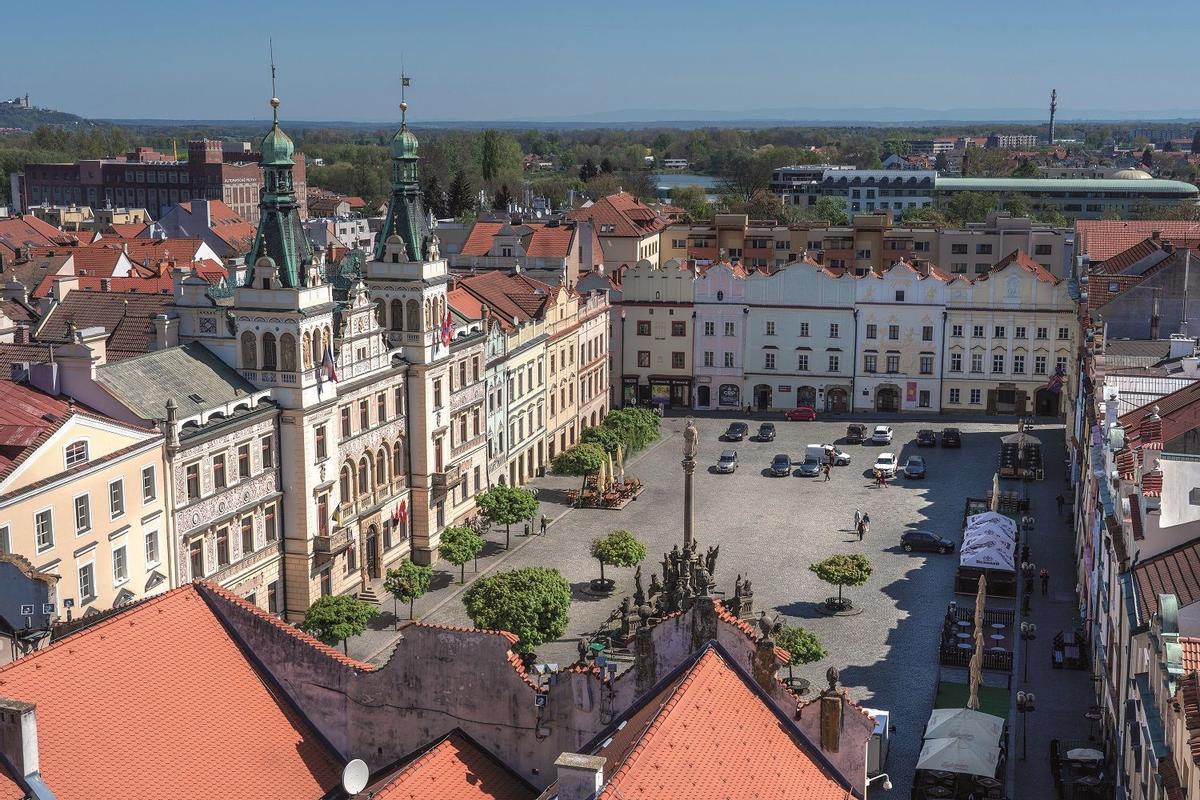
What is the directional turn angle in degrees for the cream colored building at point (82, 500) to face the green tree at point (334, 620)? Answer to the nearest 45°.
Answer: approximately 45° to its left

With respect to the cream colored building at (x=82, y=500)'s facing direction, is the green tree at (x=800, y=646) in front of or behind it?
in front

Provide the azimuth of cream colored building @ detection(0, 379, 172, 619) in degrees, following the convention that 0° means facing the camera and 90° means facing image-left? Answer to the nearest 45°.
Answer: approximately 315°

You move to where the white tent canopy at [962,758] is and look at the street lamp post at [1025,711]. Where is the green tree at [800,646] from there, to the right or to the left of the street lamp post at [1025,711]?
left

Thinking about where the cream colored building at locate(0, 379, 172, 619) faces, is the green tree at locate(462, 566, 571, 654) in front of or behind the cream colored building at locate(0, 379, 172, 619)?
in front

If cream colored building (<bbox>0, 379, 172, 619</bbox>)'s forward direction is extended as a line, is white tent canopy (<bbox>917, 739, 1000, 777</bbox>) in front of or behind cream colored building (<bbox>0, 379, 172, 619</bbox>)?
in front

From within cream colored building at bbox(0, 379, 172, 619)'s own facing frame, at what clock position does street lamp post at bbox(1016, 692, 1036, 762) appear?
The street lamp post is roughly at 11 o'clock from the cream colored building.

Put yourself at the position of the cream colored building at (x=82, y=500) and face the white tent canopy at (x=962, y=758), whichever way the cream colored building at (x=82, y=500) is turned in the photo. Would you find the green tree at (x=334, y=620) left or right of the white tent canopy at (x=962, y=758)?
left
